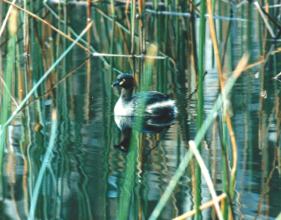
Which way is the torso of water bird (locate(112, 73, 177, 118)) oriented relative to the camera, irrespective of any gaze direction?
to the viewer's left
